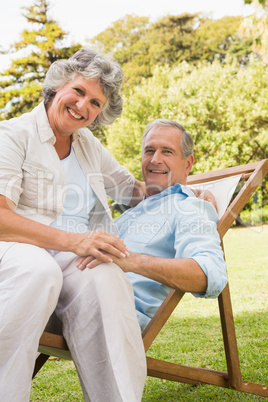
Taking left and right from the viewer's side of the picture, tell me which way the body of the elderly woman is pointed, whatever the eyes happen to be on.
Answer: facing the viewer and to the right of the viewer

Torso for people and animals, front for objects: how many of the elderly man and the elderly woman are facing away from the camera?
0

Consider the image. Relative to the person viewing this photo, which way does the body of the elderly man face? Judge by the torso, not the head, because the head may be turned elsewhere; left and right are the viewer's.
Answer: facing the viewer and to the left of the viewer

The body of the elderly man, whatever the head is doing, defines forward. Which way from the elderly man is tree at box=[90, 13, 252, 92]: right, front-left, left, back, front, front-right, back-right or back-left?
back-right

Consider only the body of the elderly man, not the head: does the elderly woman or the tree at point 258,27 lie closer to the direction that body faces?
the elderly woman

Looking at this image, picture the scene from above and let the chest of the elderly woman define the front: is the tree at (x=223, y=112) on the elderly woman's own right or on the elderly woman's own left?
on the elderly woman's own left

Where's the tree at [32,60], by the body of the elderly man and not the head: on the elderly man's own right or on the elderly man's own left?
on the elderly man's own right

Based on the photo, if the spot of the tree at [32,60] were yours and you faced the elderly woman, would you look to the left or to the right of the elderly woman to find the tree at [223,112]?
left

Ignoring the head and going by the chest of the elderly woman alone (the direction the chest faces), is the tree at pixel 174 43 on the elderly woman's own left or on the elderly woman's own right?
on the elderly woman's own left

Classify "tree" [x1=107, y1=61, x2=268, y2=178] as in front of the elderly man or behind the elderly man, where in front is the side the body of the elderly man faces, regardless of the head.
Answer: behind
